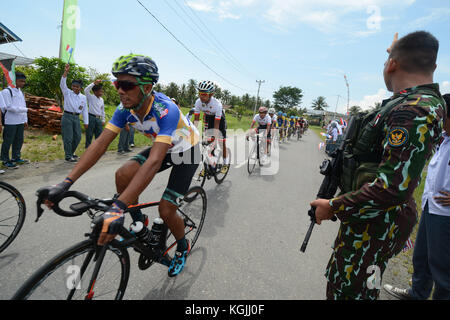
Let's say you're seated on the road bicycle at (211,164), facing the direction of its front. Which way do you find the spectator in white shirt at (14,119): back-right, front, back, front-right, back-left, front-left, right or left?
front-right

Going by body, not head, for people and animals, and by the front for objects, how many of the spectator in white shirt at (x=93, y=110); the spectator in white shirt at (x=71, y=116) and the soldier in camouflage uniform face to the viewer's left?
1

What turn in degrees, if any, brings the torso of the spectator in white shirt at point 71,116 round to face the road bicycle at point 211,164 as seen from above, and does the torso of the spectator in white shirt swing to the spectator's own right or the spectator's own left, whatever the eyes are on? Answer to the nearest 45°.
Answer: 0° — they already face it

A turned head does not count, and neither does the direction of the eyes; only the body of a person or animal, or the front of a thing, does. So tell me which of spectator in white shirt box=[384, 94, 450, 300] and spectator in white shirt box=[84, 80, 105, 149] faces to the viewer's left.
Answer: spectator in white shirt box=[384, 94, 450, 300]

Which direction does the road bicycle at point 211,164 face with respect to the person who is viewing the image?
facing the viewer and to the left of the viewer

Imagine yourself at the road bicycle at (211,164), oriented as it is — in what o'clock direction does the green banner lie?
The green banner is roughly at 3 o'clock from the road bicycle.

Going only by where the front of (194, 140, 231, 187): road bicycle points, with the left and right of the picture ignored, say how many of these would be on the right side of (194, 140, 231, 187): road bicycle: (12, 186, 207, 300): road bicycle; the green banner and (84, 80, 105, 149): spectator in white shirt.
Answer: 2

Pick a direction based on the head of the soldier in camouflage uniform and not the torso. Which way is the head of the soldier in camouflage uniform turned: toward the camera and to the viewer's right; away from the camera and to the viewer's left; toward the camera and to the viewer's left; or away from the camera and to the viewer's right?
away from the camera and to the viewer's left

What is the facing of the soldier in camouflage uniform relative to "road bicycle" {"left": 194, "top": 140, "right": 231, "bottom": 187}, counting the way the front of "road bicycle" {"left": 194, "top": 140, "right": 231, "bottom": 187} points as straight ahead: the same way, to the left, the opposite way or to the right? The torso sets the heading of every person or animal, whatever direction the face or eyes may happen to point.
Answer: to the right

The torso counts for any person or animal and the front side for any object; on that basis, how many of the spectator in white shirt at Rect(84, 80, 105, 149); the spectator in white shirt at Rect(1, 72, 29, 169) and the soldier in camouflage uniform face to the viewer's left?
1

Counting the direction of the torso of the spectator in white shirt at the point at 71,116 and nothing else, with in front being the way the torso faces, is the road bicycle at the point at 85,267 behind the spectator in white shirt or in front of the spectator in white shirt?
in front

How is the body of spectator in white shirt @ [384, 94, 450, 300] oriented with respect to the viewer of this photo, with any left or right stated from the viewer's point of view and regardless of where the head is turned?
facing to the left of the viewer
